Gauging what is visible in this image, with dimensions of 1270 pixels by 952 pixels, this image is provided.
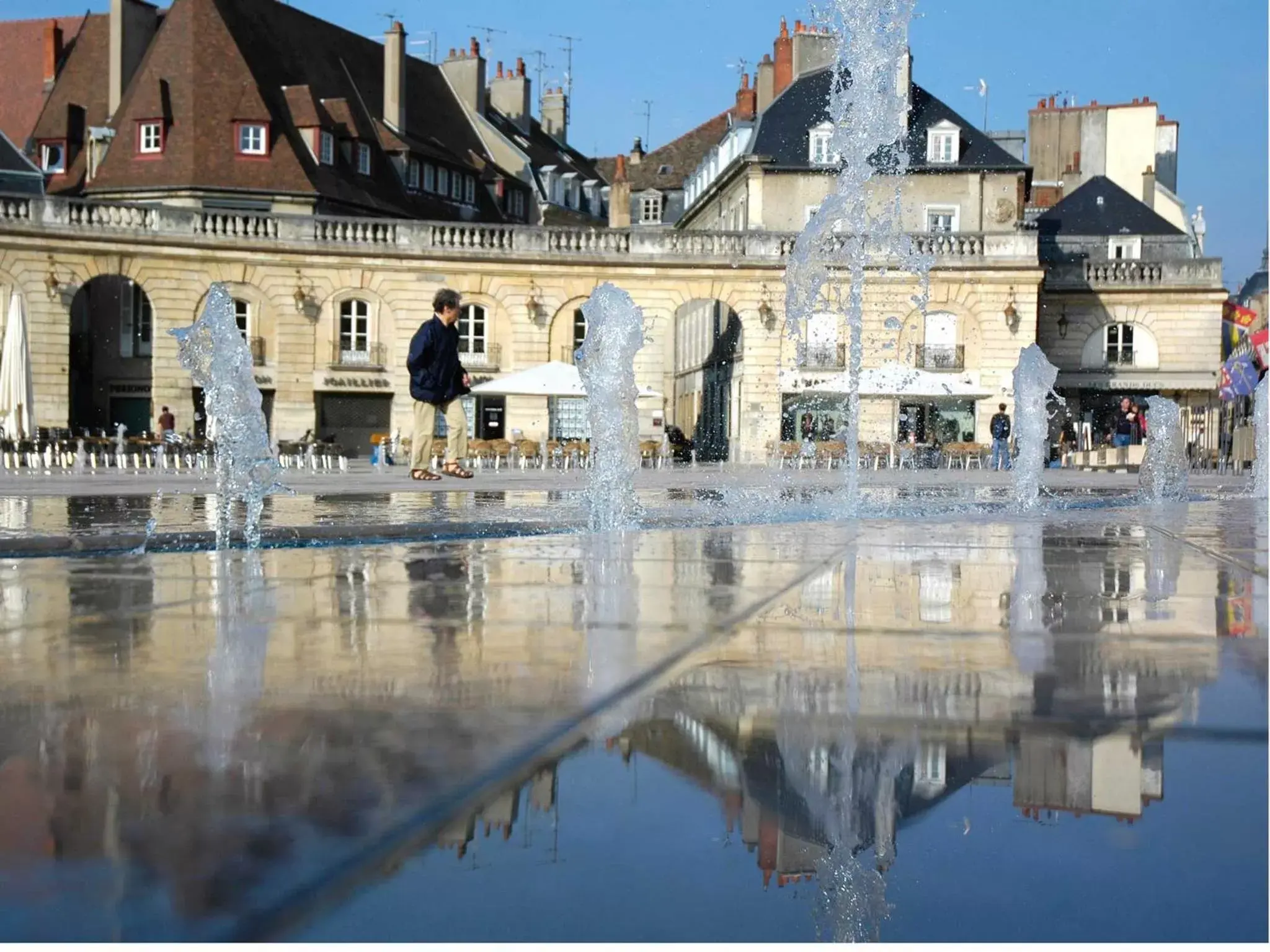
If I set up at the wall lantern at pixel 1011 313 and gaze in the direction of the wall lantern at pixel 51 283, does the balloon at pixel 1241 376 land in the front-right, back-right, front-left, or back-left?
back-left

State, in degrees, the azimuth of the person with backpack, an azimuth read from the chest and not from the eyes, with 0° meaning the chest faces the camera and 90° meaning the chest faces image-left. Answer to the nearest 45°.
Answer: approximately 180°

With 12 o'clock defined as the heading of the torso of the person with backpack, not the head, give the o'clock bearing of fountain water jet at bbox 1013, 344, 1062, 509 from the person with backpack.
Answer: The fountain water jet is roughly at 6 o'clock from the person with backpack.

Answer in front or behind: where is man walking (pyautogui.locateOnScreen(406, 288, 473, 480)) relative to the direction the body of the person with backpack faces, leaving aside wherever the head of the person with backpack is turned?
behind

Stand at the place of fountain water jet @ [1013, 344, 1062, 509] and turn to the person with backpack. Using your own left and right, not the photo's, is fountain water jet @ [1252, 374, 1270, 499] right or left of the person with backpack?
right

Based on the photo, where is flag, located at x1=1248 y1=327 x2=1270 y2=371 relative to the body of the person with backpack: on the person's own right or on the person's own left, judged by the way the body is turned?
on the person's own right

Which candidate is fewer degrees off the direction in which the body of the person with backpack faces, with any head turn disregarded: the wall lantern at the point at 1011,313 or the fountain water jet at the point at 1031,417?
the wall lantern

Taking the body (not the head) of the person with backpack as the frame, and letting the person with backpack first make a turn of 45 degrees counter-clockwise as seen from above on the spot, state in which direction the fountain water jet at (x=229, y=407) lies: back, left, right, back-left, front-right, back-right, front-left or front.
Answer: back-left

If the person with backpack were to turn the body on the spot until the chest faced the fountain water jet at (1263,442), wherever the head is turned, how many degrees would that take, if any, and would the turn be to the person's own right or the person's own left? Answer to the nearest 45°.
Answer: approximately 180°

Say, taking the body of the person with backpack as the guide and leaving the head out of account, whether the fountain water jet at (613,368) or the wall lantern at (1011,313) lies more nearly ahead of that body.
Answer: the wall lantern

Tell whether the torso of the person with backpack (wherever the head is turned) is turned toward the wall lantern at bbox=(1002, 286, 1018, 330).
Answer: yes

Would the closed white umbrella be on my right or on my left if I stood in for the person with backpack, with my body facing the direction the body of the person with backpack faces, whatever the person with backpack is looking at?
on my left
